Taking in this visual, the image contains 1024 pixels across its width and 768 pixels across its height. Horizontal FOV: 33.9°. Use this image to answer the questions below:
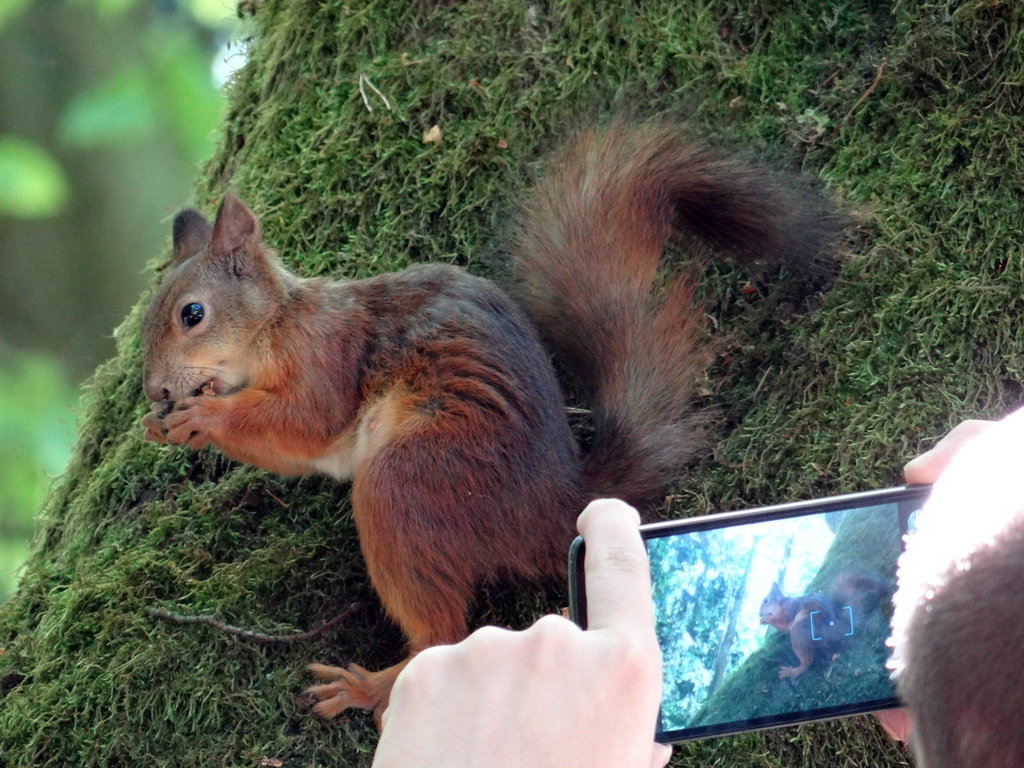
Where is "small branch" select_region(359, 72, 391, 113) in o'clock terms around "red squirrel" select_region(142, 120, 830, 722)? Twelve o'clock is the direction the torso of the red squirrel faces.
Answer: The small branch is roughly at 3 o'clock from the red squirrel.

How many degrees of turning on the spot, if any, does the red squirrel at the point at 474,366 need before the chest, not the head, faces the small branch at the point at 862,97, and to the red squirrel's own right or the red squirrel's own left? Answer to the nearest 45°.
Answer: approximately 180°

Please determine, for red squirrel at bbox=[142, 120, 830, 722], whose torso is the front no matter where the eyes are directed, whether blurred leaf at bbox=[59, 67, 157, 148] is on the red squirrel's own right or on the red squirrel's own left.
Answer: on the red squirrel's own right

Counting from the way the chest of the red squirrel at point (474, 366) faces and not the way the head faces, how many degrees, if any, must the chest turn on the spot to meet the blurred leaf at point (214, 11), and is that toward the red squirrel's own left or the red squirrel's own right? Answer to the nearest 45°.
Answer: approximately 90° to the red squirrel's own right

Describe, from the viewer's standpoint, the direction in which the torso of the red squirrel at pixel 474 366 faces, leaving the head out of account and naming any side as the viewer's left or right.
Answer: facing to the left of the viewer
